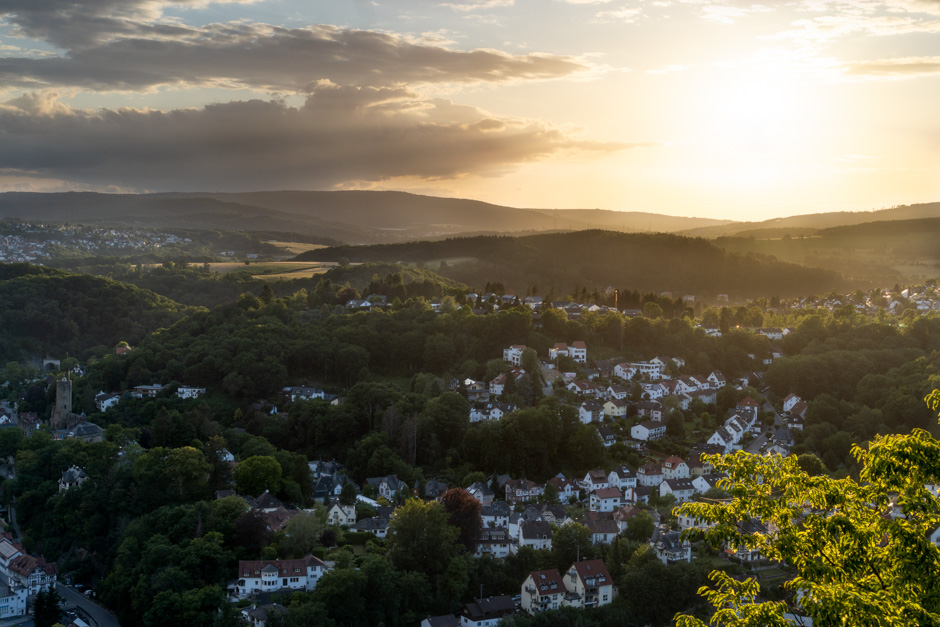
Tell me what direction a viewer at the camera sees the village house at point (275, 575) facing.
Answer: facing the viewer

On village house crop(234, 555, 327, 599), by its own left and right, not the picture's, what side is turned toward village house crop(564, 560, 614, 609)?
left

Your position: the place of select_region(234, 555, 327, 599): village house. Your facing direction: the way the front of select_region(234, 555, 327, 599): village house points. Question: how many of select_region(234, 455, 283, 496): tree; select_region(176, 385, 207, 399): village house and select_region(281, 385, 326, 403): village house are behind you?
3

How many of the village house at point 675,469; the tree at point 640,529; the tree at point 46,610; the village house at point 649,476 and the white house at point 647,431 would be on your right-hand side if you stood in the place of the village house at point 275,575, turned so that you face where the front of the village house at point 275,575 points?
1

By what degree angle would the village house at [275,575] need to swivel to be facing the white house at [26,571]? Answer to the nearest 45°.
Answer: approximately 135° to its right

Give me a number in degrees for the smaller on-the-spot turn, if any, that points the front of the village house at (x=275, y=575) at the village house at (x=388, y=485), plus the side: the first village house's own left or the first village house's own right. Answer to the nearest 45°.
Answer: approximately 135° to the first village house's own left

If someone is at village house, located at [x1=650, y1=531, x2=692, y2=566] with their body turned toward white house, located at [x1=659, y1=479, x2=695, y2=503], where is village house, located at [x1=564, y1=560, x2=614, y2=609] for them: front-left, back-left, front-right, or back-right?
back-left

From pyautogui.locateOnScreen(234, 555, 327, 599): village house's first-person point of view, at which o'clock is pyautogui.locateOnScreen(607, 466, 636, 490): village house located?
pyautogui.locateOnScreen(607, 466, 636, 490): village house is roughly at 8 o'clock from pyautogui.locateOnScreen(234, 555, 327, 599): village house.

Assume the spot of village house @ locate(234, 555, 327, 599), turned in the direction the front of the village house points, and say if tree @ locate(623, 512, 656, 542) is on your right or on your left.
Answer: on your left

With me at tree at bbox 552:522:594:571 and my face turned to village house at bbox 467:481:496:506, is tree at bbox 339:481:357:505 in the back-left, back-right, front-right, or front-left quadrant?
front-left

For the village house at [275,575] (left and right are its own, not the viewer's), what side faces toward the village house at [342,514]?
back

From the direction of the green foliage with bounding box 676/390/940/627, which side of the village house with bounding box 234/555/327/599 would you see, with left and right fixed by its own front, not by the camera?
front

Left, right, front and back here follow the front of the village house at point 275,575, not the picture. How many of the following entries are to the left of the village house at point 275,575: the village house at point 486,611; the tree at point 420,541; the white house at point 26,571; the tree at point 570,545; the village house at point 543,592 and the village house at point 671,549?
5

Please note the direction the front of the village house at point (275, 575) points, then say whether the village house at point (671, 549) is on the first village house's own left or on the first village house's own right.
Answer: on the first village house's own left

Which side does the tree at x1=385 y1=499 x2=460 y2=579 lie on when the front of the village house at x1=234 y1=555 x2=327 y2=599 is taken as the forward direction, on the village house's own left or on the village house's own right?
on the village house's own left

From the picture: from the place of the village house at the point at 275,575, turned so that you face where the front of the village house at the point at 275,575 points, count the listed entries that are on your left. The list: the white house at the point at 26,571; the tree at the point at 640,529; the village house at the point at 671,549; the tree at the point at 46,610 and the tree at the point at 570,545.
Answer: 3

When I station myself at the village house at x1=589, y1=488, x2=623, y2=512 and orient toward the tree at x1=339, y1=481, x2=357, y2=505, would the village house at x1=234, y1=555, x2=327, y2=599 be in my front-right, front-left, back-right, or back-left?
front-left

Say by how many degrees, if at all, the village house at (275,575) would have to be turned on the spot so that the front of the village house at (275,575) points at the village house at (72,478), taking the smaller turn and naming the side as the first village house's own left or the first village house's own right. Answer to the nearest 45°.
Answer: approximately 135° to the first village house's own right
